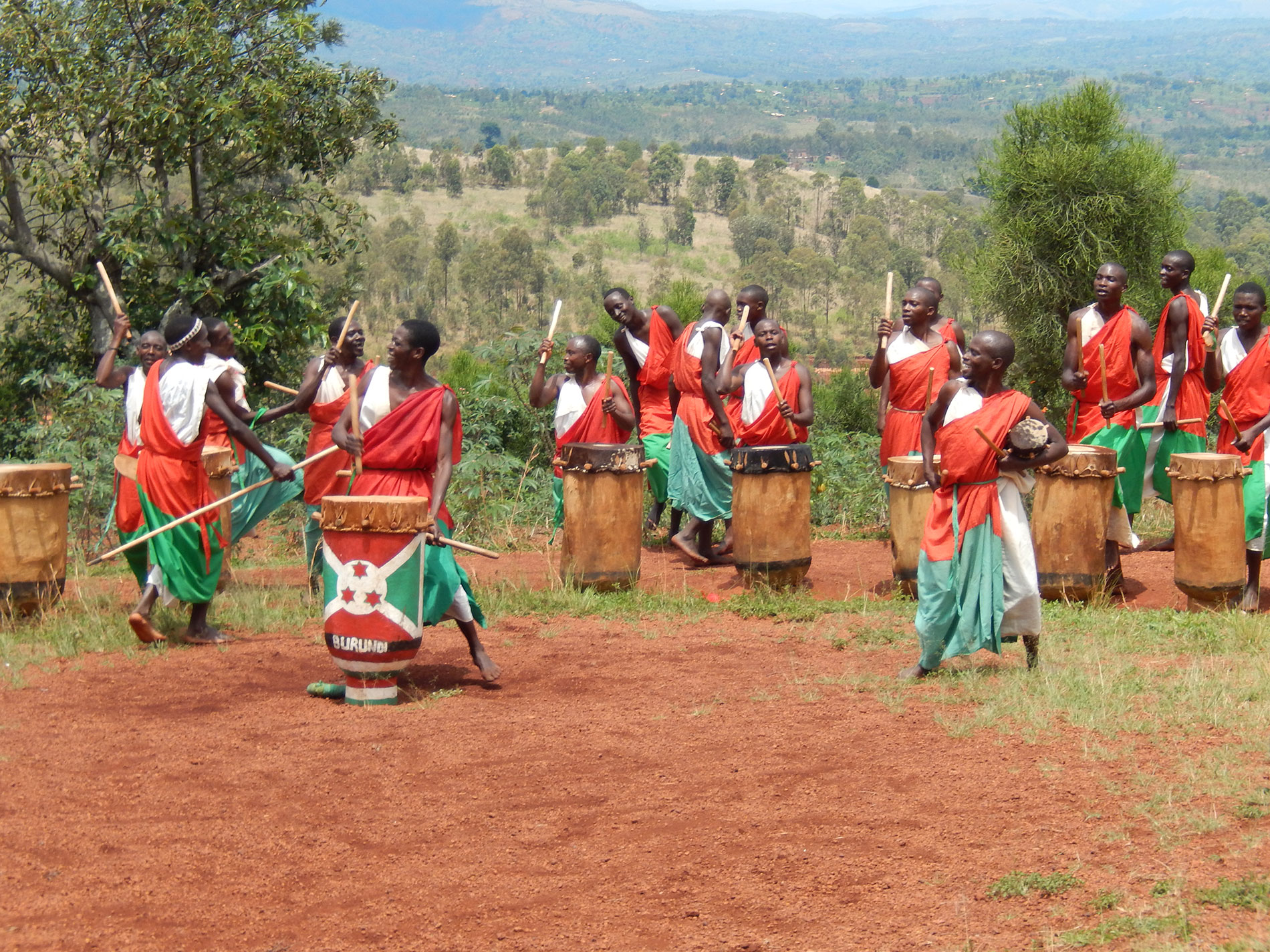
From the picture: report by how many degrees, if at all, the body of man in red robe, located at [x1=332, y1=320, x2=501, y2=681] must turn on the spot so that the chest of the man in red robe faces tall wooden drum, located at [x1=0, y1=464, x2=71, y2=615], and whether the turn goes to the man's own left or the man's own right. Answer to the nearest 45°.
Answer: approximately 90° to the man's own right

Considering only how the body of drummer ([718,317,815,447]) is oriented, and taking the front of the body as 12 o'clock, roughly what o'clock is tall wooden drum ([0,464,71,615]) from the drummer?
The tall wooden drum is roughly at 2 o'clock from the drummer.

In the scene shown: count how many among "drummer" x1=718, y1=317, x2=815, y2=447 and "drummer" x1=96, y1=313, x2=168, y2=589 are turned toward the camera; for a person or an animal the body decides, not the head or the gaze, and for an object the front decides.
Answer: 2

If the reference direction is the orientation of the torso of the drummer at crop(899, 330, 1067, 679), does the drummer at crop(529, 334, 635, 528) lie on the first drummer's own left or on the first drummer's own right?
on the first drummer's own right

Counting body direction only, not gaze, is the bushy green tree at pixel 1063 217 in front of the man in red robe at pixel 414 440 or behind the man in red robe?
behind
